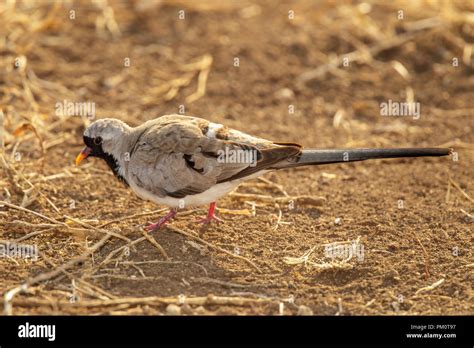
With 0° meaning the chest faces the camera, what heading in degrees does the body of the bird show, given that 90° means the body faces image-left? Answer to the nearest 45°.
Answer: approximately 90°

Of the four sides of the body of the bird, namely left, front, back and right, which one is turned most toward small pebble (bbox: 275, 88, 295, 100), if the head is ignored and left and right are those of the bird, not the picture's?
right
